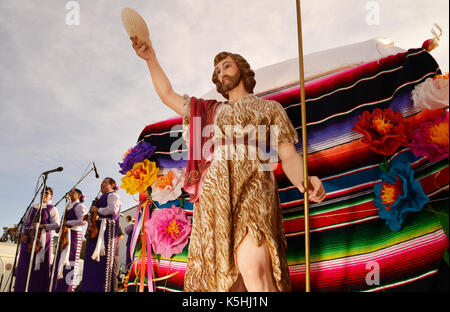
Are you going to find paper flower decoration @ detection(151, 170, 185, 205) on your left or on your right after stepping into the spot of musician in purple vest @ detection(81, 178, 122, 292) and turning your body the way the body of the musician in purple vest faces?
on your left

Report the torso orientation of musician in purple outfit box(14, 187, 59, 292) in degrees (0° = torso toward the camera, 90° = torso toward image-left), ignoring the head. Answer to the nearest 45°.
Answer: approximately 45°

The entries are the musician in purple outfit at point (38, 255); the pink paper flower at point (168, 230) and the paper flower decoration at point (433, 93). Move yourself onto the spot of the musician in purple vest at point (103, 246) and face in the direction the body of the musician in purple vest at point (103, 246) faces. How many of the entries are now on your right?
1

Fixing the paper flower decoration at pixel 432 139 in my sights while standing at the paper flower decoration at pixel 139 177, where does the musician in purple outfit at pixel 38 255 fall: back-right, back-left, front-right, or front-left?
back-left

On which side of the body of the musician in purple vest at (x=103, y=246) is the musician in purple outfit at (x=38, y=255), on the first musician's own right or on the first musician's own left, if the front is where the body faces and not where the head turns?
on the first musician's own right
